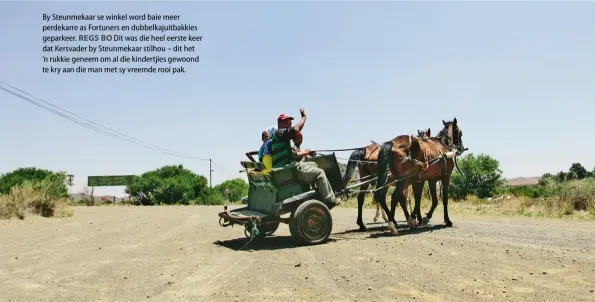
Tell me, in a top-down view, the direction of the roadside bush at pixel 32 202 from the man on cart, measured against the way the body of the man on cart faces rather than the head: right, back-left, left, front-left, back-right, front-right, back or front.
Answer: back-left

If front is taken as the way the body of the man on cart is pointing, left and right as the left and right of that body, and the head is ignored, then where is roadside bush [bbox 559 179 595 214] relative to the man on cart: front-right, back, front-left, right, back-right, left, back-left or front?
front-left

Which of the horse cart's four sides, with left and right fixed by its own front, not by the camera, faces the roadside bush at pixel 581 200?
front

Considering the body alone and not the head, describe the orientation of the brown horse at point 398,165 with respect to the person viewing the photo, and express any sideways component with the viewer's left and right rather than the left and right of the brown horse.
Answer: facing away from the viewer and to the right of the viewer

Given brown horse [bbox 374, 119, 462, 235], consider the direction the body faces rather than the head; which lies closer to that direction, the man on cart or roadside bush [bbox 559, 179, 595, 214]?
the roadside bush

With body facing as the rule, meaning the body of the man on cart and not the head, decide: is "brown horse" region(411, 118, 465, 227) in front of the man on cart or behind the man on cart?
in front

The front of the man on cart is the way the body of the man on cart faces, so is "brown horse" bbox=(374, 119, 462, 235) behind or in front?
in front

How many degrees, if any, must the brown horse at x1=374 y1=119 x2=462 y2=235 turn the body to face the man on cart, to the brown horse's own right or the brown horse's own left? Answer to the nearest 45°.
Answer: approximately 180°

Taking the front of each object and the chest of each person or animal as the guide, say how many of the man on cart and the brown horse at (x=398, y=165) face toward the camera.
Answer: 0

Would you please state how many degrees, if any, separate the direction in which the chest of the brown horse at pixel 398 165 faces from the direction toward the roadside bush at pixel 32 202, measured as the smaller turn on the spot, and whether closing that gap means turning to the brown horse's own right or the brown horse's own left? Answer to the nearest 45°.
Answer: approximately 135° to the brown horse's own left

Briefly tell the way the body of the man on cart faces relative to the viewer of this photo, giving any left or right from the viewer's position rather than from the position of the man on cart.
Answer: facing to the right of the viewer

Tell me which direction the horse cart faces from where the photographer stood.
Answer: facing away from the viewer and to the right of the viewer

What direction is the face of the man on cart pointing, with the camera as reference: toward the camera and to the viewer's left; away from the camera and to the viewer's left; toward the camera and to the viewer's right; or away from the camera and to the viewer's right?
toward the camera and to the viewer's right
